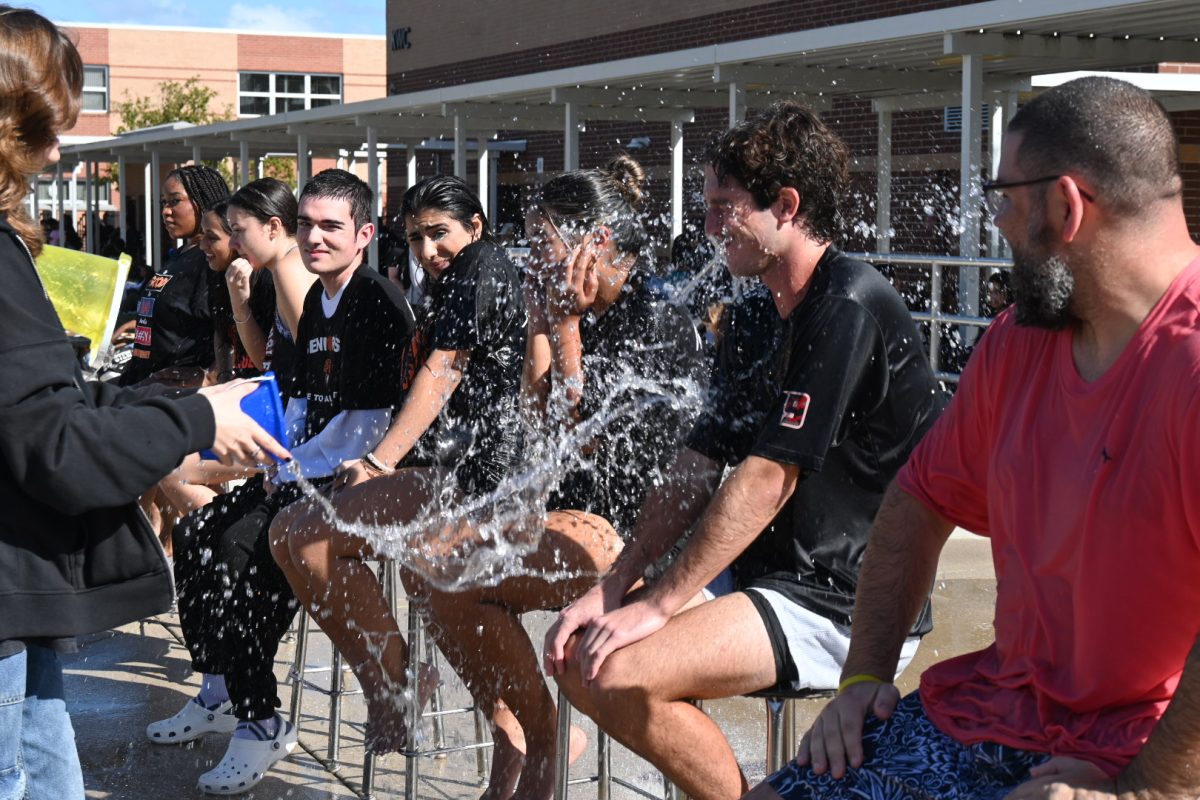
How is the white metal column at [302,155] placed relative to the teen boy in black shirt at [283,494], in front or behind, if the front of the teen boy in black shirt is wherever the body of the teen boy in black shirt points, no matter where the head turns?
behind

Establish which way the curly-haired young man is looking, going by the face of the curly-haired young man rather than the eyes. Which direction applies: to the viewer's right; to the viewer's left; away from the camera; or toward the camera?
to the viewer's left

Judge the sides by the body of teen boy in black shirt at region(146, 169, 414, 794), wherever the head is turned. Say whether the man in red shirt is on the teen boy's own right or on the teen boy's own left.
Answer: on the teen boy's own left

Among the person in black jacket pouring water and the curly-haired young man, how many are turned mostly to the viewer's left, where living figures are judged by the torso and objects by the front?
1

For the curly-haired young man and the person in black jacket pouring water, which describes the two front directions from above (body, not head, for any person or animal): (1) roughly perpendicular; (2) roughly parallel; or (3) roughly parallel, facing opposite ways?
roughly parallel, facing opposite ways

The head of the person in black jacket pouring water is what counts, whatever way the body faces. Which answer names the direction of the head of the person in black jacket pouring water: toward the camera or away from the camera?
away from the camera

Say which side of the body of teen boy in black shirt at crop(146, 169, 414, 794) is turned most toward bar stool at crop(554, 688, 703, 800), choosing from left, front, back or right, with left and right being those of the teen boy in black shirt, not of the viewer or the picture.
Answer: left

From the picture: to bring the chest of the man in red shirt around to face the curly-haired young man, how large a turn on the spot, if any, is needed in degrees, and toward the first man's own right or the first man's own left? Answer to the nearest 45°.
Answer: approximately 90° to the first man's own right

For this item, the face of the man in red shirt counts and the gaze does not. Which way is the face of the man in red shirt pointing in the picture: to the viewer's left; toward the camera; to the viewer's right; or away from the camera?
to the viewer's left

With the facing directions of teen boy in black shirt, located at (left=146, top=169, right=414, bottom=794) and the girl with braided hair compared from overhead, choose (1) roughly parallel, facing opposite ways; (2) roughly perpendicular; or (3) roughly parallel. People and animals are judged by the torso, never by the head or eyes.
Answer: roughly parallel

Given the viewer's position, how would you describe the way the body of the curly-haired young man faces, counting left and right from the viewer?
facing to the left of the viewer

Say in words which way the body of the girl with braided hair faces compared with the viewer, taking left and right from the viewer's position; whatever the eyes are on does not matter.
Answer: facing the viewer and to the left of the viewer

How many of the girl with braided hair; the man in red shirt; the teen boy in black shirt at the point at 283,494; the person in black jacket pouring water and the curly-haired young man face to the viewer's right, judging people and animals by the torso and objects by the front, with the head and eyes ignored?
1

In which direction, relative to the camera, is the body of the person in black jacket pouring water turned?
to the viewer's right

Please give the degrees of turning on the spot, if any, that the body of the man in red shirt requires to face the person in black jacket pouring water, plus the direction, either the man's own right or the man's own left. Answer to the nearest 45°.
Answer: approximately 45° to the man's own right

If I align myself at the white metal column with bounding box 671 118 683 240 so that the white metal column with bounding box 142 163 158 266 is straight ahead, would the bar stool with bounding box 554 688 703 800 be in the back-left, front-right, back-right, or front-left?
back-left

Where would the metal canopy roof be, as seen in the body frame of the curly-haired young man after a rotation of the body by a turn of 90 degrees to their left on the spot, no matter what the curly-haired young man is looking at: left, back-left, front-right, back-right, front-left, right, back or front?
back

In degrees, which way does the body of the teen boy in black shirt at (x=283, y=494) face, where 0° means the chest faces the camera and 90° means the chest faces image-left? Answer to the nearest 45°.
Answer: approximately 45°
